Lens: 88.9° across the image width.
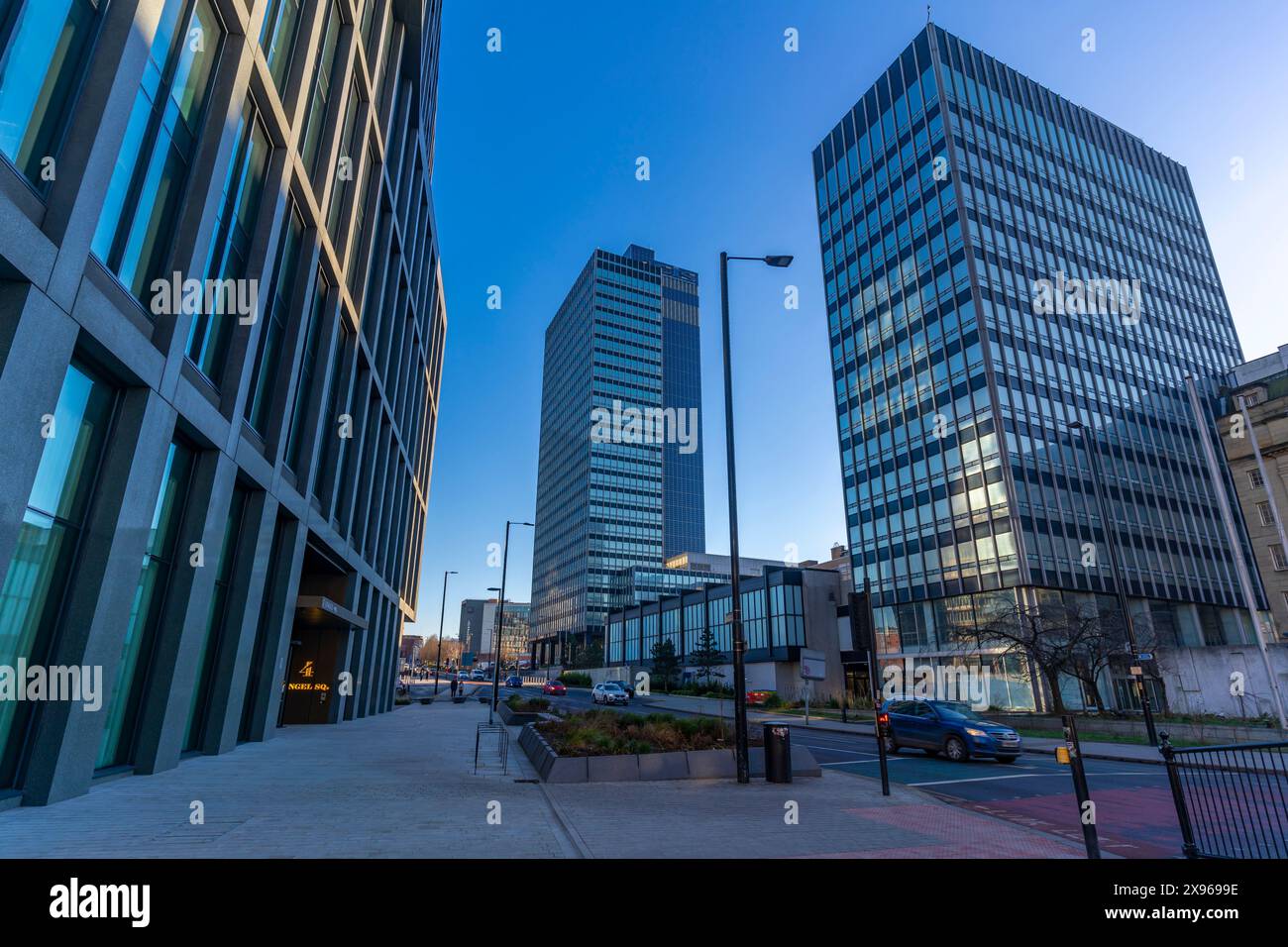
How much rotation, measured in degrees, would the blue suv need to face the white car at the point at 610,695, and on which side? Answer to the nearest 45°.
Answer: approximately 180°

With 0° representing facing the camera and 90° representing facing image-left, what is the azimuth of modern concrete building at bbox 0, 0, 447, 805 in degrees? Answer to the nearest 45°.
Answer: approximately 315°

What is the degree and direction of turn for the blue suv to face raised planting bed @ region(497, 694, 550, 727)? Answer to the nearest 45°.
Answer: approximately 135° to its right

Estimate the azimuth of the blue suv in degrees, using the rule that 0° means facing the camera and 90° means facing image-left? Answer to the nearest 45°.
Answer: approximately 315°

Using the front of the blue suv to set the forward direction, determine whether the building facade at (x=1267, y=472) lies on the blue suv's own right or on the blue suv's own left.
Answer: on the blue suv's own left

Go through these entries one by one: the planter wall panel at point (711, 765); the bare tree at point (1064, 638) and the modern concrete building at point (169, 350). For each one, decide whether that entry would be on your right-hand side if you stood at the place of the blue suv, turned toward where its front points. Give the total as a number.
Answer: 2

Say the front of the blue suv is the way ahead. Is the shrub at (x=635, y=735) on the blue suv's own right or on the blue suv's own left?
on the blue suv's own right

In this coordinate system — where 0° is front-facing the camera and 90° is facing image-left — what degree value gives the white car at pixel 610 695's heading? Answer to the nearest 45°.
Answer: approximately 315°
